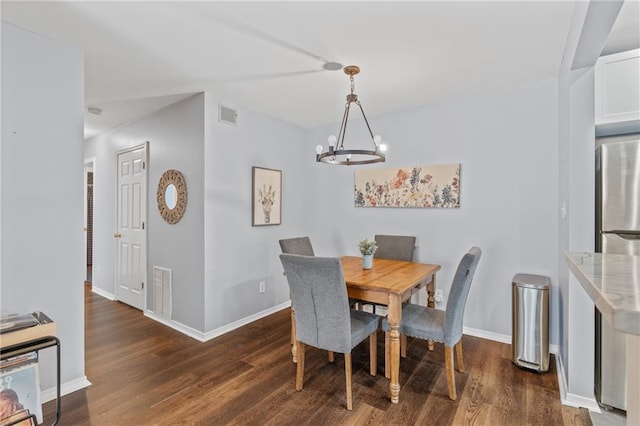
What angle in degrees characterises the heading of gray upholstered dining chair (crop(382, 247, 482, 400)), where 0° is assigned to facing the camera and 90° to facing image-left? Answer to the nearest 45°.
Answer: approximately 90°

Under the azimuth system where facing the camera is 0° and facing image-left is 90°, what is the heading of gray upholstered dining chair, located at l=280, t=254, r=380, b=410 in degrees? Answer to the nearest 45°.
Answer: approximately 225°

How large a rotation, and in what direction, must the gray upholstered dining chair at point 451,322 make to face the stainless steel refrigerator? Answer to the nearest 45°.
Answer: approximately 180°

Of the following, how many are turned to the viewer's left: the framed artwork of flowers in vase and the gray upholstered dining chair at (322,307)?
0

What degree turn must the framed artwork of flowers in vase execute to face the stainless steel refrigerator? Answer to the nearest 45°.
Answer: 0° — it already faces it

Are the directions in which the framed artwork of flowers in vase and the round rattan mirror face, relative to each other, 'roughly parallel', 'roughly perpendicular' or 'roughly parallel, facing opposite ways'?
roughly perpendicular

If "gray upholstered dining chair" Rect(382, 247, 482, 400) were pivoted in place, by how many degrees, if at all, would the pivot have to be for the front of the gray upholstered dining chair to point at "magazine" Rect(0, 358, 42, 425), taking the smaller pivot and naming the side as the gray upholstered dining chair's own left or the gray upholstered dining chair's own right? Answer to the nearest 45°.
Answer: approximately 45° to the gray upholstered dining chair's own left

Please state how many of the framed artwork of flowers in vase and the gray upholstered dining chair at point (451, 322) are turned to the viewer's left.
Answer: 1

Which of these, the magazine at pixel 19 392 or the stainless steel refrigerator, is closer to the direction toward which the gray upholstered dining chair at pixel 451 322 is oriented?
the magazine
